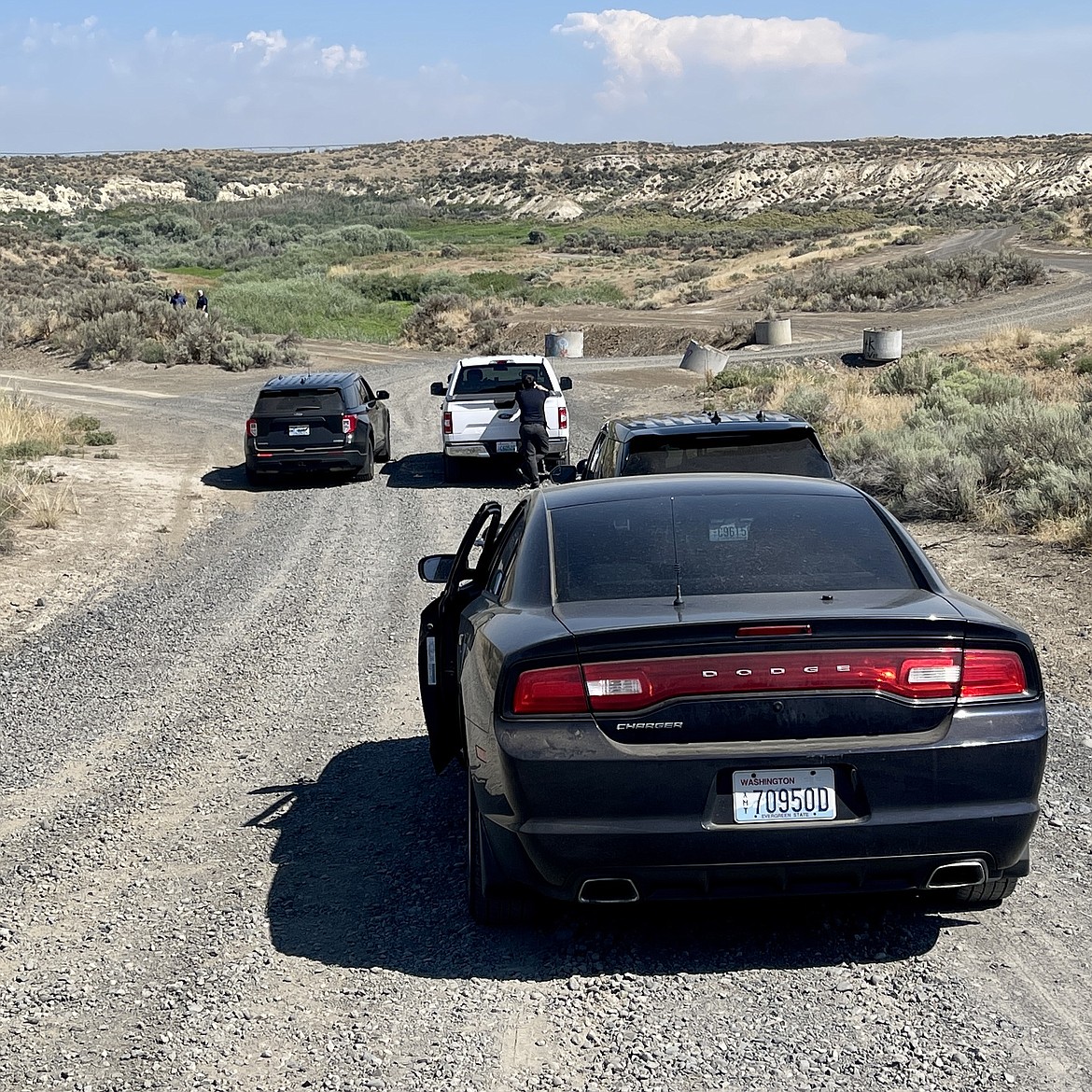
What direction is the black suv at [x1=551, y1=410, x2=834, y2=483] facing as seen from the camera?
away from the camera

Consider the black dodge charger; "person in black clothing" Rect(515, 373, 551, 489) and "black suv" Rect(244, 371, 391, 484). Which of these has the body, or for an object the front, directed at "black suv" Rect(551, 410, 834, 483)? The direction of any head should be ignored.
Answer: the black dodge charger

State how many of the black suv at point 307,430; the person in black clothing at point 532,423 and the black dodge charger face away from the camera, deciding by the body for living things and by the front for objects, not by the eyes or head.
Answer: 3

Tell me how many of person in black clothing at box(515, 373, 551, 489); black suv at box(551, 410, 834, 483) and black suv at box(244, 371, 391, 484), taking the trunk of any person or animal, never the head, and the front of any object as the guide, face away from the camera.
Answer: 3

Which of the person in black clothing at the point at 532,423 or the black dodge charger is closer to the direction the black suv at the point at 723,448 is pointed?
the person in black clothing

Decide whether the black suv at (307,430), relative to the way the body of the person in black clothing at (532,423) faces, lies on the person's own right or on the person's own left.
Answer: on the person's own left

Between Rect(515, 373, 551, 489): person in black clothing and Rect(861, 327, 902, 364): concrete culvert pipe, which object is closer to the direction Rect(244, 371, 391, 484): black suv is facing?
the concrete culvert pipe

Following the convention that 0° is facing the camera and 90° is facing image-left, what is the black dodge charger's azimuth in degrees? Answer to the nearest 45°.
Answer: approximately 180°

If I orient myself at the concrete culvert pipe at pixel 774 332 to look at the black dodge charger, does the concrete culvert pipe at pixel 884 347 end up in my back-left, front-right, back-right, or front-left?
front-left

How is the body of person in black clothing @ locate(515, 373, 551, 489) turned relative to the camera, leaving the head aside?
away from the camera

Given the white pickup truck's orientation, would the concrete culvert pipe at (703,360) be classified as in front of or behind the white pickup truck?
in front

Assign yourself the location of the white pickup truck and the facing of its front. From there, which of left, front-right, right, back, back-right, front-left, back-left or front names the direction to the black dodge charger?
back

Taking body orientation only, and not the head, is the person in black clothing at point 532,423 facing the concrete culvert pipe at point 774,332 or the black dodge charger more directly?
the concrete culvert pipe

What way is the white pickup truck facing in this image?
away from the camera

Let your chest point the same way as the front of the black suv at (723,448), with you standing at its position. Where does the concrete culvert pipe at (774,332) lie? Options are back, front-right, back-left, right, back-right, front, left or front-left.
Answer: front

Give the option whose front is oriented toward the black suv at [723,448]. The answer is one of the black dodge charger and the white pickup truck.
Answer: the black dodge charger

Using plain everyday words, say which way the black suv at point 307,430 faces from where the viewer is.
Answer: facing away from the viewer

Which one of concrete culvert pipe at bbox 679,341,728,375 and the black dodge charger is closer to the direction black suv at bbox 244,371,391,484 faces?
the concrete culvert pipe
